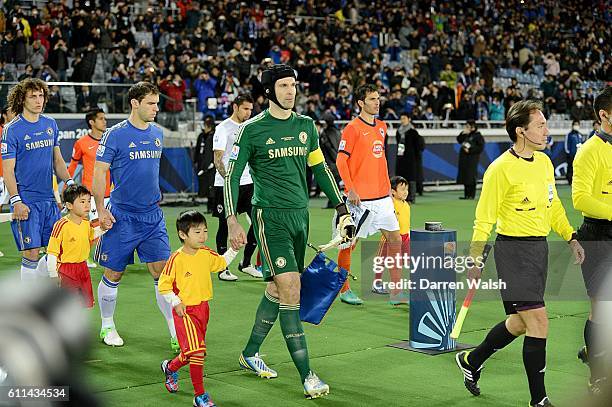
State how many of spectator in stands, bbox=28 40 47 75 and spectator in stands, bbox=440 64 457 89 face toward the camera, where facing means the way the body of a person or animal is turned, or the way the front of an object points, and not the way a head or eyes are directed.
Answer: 2

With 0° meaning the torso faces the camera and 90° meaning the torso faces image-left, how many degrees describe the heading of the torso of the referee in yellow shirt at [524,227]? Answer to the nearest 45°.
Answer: approximately 315°

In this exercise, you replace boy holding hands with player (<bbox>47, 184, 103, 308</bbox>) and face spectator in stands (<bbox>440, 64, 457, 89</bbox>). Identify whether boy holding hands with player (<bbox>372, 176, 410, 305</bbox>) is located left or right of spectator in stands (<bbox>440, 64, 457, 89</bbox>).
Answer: right

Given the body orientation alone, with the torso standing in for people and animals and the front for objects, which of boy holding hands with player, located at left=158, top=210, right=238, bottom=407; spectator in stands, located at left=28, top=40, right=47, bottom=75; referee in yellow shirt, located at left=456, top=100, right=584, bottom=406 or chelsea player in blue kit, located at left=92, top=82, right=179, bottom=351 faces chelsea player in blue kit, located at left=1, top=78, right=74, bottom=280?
the spectator in stands

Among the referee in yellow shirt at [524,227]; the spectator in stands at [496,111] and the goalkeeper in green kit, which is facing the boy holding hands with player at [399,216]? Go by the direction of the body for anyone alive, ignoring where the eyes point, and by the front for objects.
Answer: the spectator in stands

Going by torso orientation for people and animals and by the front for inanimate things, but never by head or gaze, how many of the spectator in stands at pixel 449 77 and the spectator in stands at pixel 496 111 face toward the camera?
2

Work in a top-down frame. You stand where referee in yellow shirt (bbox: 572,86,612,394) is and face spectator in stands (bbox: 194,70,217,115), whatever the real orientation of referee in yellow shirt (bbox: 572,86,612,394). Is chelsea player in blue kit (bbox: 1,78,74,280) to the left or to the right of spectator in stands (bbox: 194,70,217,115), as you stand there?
left
